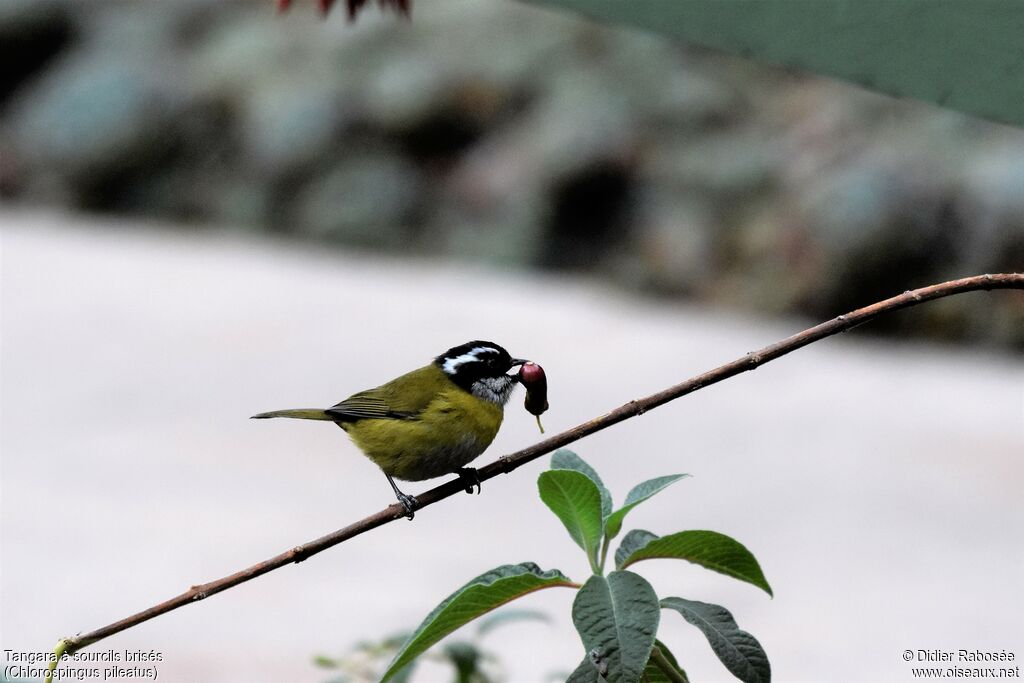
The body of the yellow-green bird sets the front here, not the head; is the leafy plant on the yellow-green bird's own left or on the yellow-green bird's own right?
on the yellow-green bird's own right

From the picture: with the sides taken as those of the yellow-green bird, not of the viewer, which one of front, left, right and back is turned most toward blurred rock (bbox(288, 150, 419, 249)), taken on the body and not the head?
left

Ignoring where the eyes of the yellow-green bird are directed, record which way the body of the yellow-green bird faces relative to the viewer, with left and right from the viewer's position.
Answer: facing to the right of the viewer
